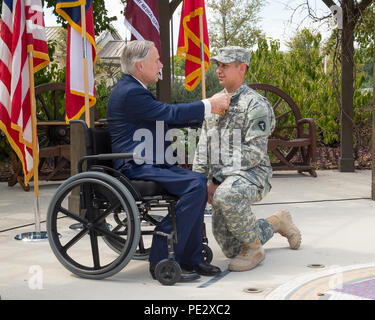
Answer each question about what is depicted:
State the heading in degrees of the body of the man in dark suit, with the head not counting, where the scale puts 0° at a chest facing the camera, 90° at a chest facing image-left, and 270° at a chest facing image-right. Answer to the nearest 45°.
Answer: approximately 270°

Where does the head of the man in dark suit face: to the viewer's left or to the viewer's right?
to the viewer's right

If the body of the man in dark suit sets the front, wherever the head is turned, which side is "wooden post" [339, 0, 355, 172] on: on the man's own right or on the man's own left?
on the man's own left

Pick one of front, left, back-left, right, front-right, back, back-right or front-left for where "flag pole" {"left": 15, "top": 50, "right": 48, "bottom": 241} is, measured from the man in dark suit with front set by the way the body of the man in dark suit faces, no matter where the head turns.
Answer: back-left

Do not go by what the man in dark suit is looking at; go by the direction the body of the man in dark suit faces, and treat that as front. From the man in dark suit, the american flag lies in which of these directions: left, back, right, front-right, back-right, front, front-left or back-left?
back-left

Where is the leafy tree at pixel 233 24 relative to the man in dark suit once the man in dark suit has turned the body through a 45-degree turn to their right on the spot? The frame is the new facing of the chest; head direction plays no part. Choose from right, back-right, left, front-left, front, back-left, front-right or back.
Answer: back-left

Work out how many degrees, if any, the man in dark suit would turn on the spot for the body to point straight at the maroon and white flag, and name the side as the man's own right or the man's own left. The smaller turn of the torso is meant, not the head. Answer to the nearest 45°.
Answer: approximately 90° to the man's own left

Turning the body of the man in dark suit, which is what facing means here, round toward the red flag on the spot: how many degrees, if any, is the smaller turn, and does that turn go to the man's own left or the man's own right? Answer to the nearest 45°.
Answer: approximately 90° to the man's own left

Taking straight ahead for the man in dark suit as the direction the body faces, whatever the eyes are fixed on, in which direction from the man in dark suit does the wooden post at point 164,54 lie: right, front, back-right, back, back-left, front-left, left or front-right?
left
